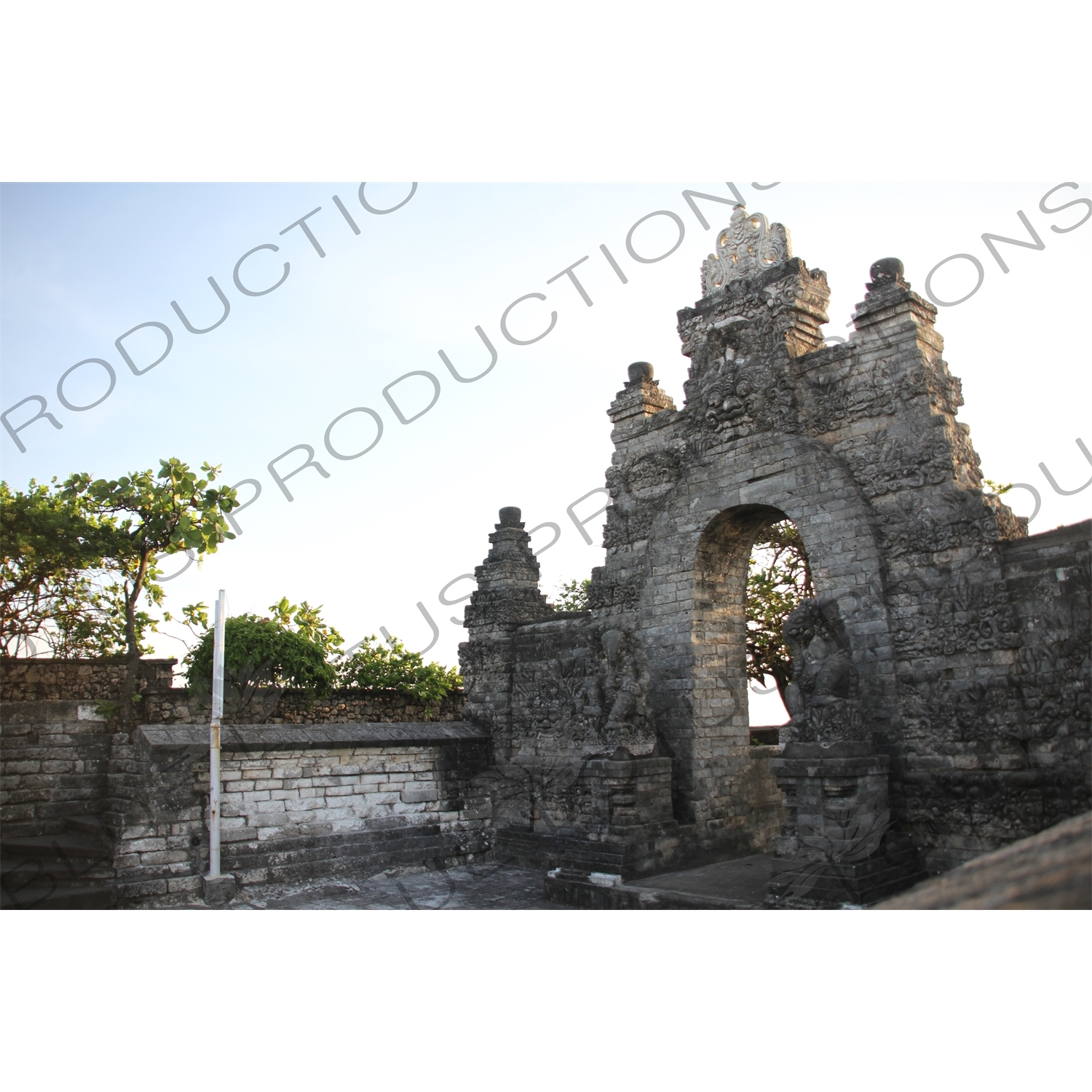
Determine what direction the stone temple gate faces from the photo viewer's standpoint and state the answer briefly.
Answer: facing the viewer and to the left of the viewer

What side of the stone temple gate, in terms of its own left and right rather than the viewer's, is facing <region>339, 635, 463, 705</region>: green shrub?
right

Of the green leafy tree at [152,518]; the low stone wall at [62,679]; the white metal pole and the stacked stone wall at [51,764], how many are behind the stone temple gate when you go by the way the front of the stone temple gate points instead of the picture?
0

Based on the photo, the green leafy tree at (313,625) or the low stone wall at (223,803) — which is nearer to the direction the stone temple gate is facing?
the low stone wall

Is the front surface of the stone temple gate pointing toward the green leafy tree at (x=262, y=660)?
no

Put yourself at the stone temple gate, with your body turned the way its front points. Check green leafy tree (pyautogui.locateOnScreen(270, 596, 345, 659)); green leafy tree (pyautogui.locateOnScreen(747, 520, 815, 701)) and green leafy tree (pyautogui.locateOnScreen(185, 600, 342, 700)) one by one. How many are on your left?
0

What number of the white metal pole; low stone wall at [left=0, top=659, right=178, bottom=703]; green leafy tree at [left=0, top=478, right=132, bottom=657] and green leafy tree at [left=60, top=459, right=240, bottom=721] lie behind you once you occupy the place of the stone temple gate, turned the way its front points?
0

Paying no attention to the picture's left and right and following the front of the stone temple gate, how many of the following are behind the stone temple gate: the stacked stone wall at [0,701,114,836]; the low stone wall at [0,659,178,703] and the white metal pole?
0

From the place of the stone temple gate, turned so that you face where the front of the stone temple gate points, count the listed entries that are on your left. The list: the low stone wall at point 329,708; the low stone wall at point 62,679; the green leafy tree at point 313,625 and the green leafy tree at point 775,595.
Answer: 0

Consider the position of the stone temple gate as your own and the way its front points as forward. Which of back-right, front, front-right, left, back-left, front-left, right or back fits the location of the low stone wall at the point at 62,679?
front-right

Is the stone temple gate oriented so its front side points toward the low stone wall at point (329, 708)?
no

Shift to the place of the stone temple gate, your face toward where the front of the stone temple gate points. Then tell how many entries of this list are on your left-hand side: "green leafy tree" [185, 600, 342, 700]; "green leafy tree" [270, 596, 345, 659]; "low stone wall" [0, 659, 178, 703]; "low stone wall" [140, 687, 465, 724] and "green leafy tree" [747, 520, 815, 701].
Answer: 0

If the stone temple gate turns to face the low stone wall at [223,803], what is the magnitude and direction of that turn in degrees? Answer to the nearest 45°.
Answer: approximately 45° to its right

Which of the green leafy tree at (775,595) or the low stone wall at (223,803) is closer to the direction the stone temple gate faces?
the low stone wall
